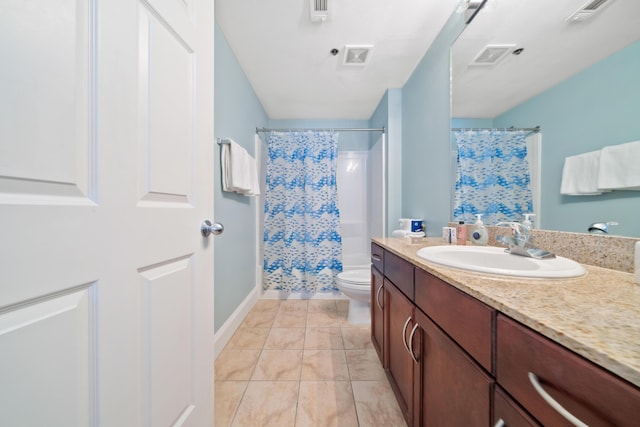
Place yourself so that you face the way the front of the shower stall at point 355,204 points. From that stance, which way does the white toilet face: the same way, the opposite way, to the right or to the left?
to the right

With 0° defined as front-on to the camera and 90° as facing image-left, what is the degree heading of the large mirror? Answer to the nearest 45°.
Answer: approximately 45°

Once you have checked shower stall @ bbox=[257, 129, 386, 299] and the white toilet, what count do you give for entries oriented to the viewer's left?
1

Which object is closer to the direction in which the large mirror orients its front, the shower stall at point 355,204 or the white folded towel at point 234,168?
the white folded towel

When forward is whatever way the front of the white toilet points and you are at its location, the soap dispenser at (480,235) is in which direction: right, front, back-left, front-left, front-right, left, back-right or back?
back-left

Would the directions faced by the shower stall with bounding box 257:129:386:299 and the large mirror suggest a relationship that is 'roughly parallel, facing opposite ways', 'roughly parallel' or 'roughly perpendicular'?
roughly perpendicular

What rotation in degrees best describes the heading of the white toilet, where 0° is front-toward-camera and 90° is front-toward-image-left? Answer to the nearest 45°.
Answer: approximately 90°

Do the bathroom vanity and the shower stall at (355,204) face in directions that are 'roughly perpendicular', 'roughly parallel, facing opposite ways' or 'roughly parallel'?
roughly perpendicular

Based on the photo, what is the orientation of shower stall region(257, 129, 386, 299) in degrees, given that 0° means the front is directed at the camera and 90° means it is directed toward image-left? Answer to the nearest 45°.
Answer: approximately 0°
